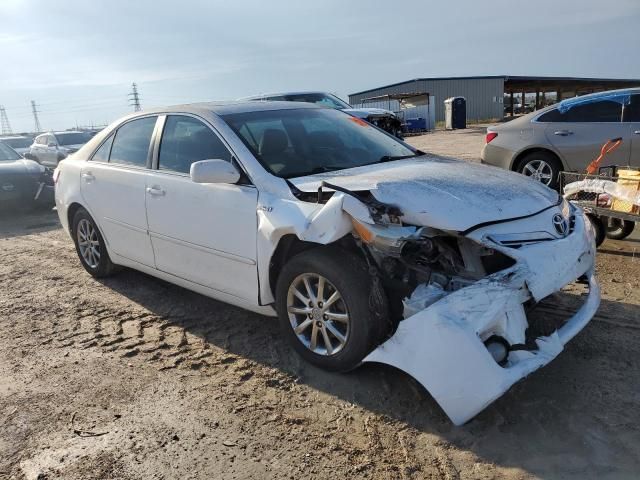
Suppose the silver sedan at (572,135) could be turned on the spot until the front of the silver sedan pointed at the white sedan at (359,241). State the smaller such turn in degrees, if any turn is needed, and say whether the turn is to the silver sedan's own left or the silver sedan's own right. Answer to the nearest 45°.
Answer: approximately 90° to the silver sedan's own right

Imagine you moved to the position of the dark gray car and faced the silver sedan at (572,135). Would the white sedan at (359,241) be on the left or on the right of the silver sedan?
right

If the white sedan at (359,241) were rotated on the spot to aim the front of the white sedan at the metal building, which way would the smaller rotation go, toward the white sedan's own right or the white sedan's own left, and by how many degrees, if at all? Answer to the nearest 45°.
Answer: approximately 135° to the white sedan's own left

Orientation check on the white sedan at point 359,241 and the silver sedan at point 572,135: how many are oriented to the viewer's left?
0

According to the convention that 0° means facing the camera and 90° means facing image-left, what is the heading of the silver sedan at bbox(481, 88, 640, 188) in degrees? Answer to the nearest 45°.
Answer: approximately 270°

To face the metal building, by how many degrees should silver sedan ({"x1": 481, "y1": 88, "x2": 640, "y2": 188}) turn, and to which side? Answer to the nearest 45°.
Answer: approximately 90° to its left

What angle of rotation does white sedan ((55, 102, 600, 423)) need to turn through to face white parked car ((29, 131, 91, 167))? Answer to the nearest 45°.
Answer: approximately 180°

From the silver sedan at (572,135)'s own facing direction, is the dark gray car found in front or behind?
behind

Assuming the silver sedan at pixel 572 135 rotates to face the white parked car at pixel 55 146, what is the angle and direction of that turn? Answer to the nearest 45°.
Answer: approximately 180°

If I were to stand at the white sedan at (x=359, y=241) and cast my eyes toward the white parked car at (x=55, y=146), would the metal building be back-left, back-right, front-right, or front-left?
front-right

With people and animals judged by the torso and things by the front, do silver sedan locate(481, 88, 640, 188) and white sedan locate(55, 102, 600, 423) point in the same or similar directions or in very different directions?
same or similar directions

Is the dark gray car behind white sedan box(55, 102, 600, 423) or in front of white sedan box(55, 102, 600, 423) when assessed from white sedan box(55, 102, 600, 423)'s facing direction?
behind
